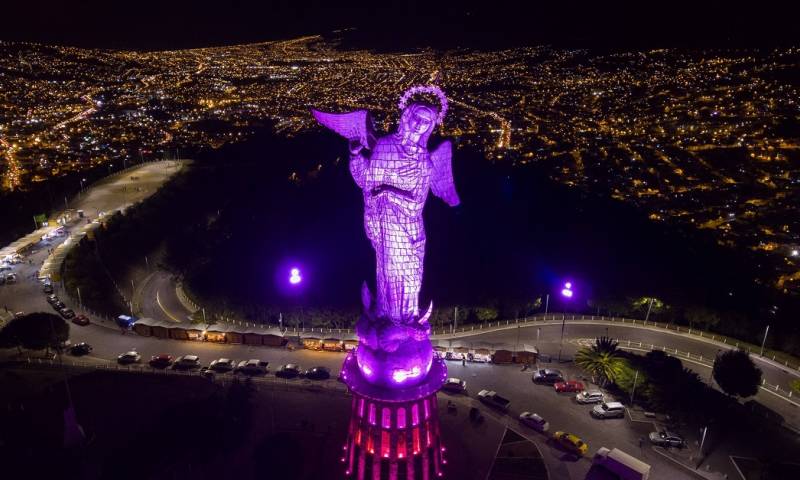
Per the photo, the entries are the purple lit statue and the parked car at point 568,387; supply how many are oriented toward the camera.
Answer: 1

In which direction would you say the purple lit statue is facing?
toward the camera

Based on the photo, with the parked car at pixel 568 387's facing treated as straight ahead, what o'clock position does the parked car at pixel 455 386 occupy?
the parked car at pixel 455 386 is roughly at 11 o'clock from the parked car at pixel 568 387.

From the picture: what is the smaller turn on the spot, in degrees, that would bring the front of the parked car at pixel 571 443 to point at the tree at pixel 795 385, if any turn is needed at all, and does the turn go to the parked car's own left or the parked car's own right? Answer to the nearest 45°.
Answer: approximately 90° to the parked car's own left

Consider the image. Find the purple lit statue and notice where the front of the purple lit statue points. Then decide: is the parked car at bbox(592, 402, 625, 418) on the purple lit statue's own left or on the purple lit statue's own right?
on the purple lit statue's own left
